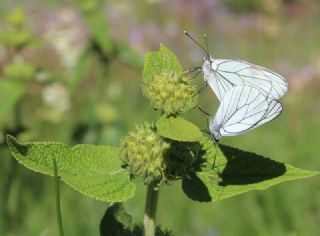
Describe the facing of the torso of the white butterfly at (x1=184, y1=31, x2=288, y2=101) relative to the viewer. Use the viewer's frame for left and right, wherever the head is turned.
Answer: facing to the left of the viewer

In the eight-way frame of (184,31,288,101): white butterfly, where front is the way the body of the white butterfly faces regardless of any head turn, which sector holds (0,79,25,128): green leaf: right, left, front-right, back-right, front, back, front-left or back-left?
front-right
